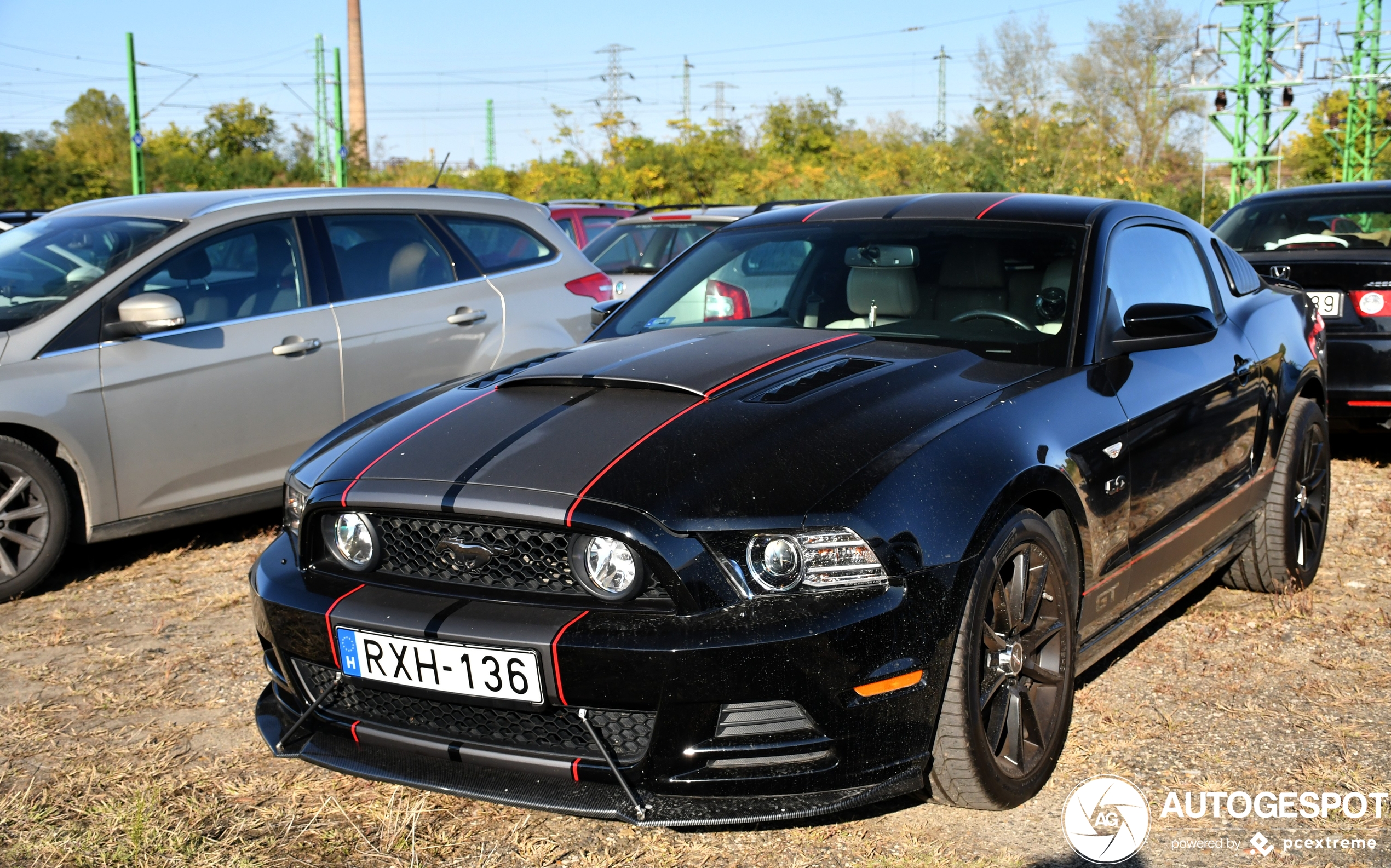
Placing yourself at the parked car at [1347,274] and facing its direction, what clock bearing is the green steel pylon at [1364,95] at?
The green steel pylon is roughly at 12 o'clock from the parked car.

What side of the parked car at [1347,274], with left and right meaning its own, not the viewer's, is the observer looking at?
back

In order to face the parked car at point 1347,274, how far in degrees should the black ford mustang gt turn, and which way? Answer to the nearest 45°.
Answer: approximately 180°

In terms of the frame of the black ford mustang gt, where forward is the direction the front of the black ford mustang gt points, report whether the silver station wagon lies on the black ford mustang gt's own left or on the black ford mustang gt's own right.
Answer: on the black ford mustang gt's own right

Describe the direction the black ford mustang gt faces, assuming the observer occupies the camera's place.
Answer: facing the viewer and to the left of the viewer

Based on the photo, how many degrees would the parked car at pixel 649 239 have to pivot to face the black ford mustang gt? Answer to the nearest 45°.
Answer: approximately 135° to its right

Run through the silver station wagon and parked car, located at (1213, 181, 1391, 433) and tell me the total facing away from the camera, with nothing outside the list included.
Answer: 1

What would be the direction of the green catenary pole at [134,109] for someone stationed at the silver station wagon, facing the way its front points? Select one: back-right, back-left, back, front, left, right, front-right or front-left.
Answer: back-right

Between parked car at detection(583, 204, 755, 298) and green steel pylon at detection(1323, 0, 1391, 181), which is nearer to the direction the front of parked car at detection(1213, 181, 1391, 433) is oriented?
the green steel pylon

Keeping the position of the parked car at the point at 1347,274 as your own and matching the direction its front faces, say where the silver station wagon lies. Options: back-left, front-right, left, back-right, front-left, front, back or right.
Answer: back-left

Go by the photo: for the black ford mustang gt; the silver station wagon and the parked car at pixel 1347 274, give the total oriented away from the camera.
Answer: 1

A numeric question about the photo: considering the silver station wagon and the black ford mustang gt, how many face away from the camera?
0

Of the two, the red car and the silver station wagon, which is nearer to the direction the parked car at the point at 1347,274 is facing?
the red car

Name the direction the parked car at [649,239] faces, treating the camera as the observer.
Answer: facing away from the viewer and to the right of the viewer

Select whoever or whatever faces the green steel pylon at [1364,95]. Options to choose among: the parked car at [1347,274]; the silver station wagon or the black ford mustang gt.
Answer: the parked car

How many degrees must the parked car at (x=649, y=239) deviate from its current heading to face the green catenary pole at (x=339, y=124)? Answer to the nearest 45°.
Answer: approximately 45° to its left
